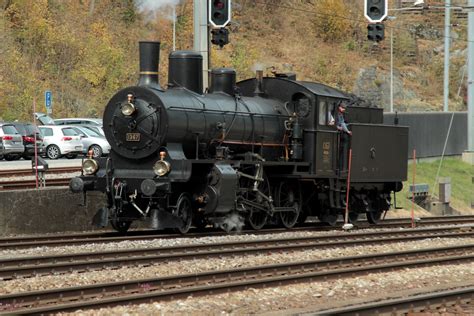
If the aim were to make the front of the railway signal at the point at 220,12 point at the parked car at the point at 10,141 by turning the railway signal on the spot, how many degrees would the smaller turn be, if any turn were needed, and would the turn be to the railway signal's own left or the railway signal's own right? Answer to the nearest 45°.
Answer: approximately 135° to the railway signal's own right

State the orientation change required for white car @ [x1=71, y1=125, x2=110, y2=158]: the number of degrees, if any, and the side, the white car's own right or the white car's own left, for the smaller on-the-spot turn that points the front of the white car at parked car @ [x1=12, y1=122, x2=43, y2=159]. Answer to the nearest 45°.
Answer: approximately 135° to the white car's own right

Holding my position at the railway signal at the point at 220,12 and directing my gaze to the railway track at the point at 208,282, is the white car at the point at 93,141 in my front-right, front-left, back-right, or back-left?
back-right

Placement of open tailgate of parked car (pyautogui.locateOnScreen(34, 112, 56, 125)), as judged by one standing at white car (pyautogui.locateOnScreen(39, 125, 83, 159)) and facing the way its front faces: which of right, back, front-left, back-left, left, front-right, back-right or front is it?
front-right

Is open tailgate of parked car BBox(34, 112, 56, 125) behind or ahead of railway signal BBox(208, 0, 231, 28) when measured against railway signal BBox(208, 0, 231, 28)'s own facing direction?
behind

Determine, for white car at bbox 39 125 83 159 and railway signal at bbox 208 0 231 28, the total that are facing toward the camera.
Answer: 1

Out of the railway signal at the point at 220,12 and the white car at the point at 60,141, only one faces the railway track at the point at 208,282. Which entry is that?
the railway signal

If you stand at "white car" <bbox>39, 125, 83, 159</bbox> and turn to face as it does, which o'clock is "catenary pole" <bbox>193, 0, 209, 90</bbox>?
The catenary pole is roughly at 7 o'clock from the white car.

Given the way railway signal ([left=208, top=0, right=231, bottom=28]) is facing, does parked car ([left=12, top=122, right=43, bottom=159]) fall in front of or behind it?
behind

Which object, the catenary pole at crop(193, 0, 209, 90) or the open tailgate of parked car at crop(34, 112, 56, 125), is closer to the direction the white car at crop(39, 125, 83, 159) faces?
the open tailgate of parked car
